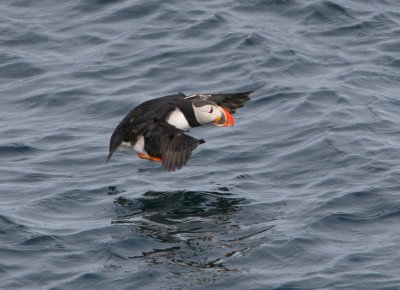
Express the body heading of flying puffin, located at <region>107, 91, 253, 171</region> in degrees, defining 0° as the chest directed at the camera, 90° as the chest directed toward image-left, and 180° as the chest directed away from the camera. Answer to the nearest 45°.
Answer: approximately 270°
